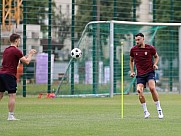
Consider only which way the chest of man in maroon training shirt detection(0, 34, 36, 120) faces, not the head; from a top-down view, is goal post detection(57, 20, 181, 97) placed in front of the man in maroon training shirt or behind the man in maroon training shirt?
in front

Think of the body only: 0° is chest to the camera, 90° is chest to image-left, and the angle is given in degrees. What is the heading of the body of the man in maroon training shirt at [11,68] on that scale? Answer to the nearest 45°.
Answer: approximately 225°
